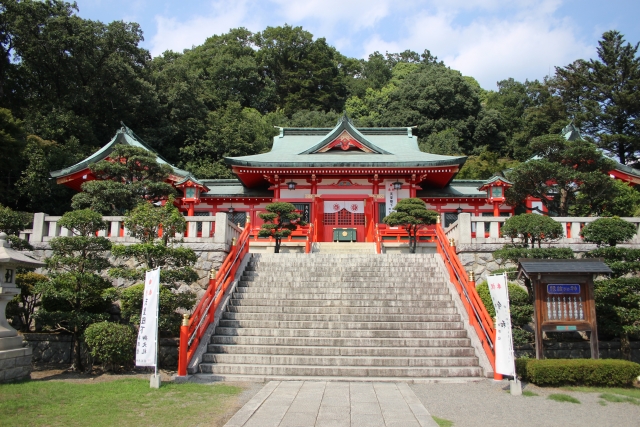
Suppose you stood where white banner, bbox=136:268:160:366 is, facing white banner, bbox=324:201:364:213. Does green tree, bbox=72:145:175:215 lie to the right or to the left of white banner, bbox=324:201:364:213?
left

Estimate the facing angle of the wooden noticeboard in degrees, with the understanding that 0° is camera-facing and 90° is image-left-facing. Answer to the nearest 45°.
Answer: approximately 0°

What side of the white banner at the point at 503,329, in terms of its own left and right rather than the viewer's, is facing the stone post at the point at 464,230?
back

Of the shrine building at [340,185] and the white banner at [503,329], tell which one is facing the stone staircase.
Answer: the shrine building

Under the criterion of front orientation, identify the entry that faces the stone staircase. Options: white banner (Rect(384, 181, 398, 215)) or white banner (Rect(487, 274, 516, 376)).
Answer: white banner (Rect(384, 181, 398, 215))

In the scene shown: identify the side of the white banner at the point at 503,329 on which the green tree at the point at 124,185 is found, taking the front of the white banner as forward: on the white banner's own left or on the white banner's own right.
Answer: on the white banner's own right
